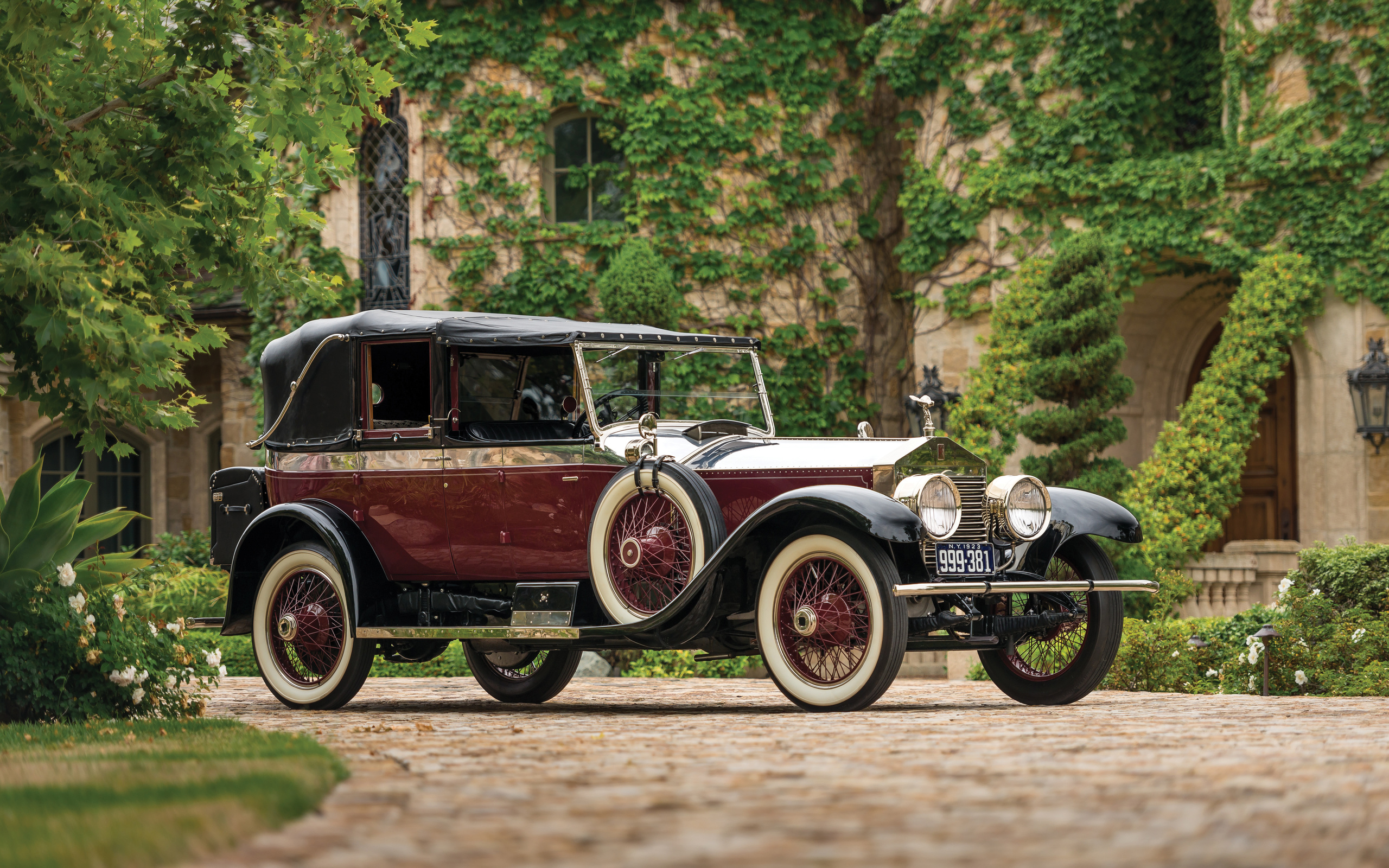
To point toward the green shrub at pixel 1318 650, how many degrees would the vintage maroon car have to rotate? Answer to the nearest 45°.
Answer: approximately 45° to its left

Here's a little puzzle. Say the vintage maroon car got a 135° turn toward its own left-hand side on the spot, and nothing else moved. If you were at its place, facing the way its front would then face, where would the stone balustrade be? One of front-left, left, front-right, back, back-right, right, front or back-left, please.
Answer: front-right

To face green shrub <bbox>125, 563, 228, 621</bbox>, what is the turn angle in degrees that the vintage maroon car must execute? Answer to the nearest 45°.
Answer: approximately 180°

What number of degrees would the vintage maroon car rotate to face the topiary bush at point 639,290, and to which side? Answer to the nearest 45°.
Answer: approximately 135° to its left

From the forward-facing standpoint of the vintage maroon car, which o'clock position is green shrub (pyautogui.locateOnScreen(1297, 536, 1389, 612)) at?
The green shrub is roughly at 10 o'clock from the vintage maroon car.

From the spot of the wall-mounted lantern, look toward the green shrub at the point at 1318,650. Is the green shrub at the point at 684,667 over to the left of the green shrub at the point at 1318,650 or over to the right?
right

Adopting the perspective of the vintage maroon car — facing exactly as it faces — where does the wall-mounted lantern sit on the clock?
The wall-mounted lantern is roughly at 9 o'clock from the vintage maroon car.

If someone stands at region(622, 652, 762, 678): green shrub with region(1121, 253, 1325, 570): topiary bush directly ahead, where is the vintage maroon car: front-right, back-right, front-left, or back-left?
back-right

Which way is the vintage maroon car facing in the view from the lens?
facing the viewer and to the right of the viewer

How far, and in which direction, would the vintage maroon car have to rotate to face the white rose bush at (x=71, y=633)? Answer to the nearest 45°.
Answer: approximately 135° to its right

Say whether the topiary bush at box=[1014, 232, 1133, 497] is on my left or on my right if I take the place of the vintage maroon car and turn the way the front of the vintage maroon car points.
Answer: on my left

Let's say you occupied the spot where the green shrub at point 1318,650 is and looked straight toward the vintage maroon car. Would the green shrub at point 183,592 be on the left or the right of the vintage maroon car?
right

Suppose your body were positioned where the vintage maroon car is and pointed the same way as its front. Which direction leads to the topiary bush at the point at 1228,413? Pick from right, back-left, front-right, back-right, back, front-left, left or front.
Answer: left
